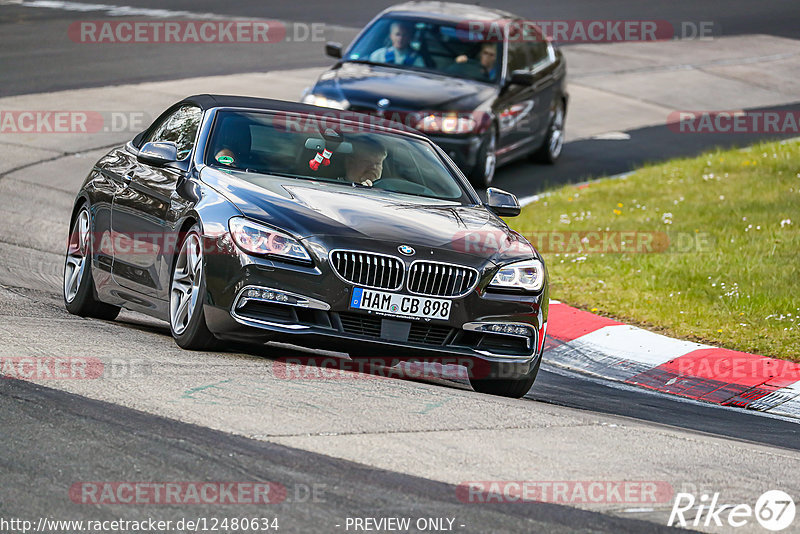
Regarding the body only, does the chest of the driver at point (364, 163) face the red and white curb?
no

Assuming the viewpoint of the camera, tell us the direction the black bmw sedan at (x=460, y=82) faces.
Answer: facing the viewer and to the left of the viewer

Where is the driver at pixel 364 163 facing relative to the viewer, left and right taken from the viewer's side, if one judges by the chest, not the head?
facing the viewer and to the right of the viewer

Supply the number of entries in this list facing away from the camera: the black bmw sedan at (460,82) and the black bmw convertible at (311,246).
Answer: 0

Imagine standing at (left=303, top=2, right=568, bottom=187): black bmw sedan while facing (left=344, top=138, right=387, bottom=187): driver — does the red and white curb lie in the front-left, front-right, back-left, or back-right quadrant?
front-left

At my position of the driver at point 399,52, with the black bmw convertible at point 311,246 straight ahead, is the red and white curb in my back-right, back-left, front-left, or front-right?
front-left

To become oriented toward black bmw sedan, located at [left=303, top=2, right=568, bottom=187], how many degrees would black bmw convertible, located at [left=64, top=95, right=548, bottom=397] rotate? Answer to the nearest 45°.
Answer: approximately 135° to its left

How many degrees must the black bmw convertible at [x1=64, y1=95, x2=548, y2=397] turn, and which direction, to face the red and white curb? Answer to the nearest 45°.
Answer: approximately 90° to its left

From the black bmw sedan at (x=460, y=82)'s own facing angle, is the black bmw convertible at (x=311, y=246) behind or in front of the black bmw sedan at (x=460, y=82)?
in front

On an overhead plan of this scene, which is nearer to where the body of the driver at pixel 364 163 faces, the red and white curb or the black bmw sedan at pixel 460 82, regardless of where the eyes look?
the red and white curb

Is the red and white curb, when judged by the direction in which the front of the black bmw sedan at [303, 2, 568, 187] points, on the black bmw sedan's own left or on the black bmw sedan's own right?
on the black bmw sedan's own left

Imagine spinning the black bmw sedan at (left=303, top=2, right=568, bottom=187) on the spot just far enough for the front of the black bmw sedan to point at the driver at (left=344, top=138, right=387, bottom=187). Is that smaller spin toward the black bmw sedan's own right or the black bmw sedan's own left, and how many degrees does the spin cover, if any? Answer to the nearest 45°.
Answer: approximately 45° to the black bmw sedan's own left

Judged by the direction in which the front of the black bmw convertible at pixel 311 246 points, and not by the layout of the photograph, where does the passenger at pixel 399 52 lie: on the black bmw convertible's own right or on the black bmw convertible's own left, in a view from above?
on the black bmw convertible's own left

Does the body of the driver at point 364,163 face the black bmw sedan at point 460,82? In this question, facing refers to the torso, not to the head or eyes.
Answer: no
